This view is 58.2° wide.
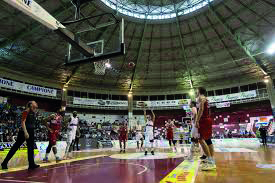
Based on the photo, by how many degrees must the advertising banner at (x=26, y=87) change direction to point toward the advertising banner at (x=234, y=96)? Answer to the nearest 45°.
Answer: approximately 45° to its left

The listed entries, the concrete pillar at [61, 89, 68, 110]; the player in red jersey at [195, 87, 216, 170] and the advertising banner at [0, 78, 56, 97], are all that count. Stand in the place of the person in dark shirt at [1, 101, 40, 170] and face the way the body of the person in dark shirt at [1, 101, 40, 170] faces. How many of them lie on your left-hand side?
2

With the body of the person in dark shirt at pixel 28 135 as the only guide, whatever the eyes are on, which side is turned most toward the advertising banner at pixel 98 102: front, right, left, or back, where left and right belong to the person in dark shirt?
left

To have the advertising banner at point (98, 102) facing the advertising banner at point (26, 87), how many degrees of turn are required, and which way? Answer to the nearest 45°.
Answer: approximately 45° to its right

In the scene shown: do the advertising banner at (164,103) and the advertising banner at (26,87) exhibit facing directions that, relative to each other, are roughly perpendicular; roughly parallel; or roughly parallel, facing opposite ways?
roughly perpendicular

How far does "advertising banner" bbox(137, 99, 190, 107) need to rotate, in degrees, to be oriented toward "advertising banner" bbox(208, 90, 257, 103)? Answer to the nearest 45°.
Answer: approximately 90° to its left

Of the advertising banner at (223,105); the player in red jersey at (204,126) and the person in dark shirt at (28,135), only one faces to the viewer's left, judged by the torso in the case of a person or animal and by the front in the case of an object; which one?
the player in red jersey

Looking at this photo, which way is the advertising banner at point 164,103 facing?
toward the camera

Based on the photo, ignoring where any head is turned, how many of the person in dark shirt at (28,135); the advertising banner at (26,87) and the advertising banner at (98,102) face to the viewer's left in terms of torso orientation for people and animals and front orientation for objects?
0

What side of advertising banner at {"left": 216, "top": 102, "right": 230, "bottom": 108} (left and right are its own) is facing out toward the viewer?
front

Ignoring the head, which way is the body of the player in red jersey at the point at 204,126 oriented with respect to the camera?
to the viewer's left

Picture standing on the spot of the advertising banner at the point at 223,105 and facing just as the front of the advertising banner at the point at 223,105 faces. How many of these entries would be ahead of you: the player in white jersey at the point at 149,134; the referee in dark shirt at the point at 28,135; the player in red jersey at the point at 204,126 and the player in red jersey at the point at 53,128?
4

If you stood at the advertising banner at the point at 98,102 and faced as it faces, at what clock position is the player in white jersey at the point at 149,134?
The player in white jersey is roughly at 12 o'clock from the advertising banner.
